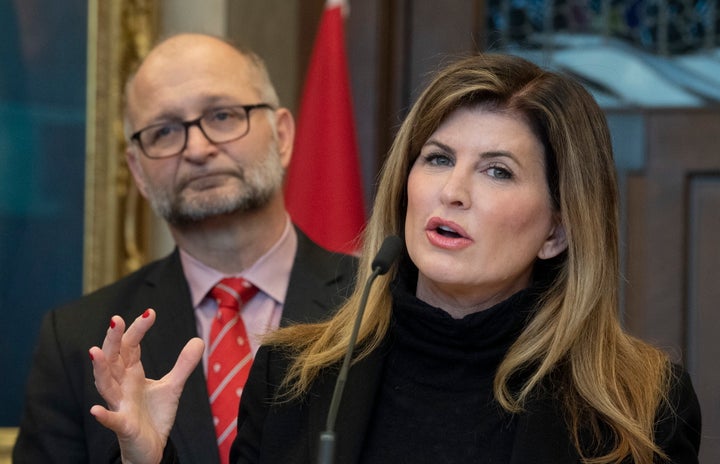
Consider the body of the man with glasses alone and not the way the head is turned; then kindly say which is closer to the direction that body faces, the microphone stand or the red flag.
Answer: the microphone stand

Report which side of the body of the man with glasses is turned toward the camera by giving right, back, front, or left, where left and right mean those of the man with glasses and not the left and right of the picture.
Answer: front

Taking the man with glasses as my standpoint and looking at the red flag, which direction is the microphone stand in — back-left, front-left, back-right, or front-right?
back-right

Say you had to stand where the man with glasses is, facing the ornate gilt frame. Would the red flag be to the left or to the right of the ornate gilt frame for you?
right

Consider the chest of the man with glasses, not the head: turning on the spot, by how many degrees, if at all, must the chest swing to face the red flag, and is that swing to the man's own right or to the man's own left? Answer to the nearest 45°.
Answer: approximately 135° to the man's own left

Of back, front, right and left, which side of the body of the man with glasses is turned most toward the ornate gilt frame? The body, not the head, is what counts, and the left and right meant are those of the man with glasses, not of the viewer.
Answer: back

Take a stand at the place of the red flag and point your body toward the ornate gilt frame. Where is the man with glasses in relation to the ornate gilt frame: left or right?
left

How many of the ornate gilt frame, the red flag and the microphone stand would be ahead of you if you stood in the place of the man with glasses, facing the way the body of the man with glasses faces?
1

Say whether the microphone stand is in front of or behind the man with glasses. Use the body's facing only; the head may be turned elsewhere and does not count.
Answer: in front
